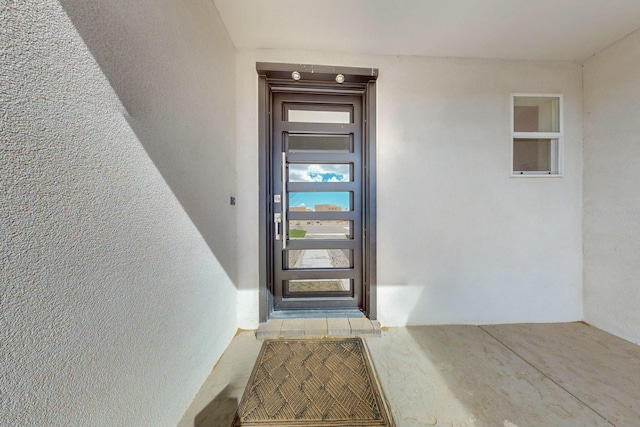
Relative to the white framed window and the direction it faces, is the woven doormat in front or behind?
in front

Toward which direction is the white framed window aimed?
toward the camera

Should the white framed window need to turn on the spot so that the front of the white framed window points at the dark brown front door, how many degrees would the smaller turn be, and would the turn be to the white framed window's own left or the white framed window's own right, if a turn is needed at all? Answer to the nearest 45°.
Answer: approximately 45° to the white framed window's own right
